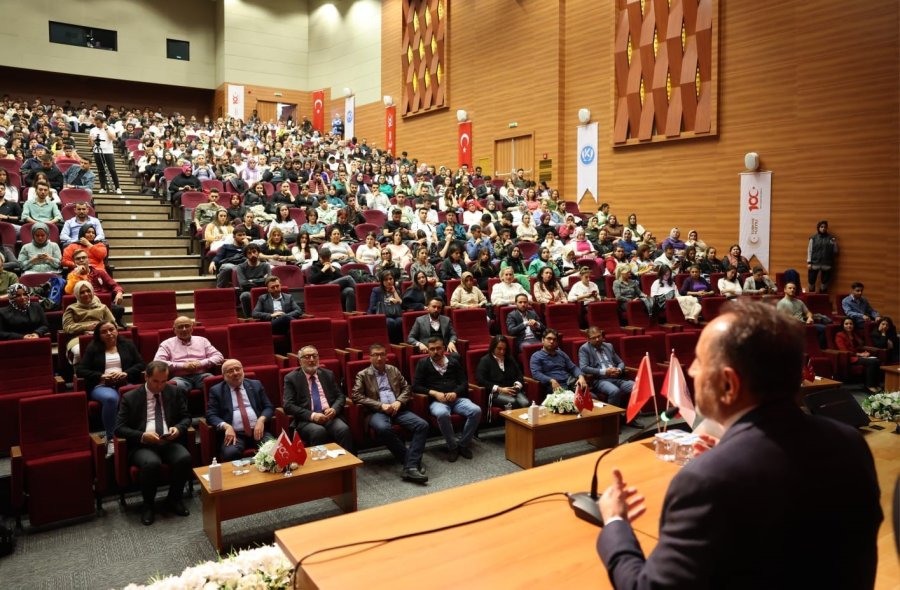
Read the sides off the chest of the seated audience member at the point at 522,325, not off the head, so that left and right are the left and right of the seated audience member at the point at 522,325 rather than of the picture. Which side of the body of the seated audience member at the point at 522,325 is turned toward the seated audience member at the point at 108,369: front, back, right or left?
right

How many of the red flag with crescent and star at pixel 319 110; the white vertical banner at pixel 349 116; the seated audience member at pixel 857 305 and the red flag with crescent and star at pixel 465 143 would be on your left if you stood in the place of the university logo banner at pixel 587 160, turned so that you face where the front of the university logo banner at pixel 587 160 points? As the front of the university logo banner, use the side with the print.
1

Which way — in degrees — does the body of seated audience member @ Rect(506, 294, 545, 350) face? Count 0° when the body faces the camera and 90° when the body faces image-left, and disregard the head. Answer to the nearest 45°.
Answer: approximately 315°

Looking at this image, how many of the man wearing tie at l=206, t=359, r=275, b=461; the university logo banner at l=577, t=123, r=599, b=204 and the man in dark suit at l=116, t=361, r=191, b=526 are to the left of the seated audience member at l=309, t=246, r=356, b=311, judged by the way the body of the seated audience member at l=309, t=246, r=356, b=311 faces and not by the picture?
1

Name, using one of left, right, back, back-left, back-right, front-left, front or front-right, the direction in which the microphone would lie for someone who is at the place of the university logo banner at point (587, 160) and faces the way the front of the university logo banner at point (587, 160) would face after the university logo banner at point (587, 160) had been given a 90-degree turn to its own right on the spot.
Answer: back-left

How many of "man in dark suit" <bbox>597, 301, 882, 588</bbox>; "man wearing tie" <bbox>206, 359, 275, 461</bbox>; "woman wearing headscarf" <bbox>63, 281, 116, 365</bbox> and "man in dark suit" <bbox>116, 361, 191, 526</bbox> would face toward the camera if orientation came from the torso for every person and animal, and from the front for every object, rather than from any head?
3

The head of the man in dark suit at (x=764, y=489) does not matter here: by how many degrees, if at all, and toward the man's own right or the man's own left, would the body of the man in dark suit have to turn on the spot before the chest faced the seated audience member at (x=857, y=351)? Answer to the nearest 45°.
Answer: approximately 45° to the man's own right

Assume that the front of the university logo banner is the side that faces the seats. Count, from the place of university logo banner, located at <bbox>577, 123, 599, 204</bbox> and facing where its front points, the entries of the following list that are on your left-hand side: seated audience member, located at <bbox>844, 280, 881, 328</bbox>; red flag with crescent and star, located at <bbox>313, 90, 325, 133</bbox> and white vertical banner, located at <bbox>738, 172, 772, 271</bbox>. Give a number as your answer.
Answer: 2

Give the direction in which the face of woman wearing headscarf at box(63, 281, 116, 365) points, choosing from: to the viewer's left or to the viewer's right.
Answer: to the viewer's right

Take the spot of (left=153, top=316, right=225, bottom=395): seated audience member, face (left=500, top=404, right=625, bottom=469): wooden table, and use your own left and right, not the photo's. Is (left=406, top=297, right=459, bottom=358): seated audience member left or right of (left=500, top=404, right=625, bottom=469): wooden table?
left

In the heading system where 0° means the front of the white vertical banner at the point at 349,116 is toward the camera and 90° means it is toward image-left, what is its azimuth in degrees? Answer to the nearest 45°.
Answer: approximately 45°

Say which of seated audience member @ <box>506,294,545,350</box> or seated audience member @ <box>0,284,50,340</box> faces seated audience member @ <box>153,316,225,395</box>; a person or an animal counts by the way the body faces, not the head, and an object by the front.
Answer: seated audience member @ <box>0,284,50,340</box>
